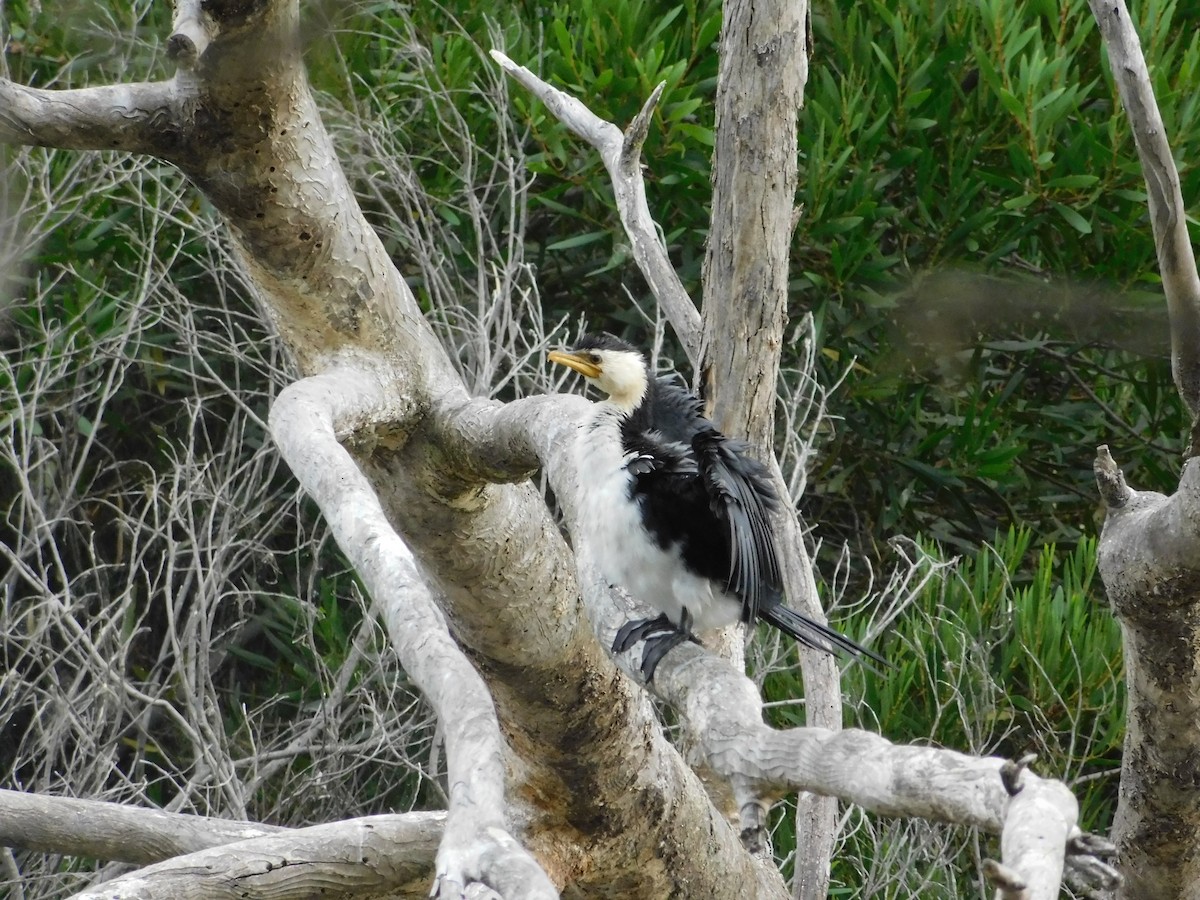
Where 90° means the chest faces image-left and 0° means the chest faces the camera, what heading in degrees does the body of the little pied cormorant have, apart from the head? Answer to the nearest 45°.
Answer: approximately 90°

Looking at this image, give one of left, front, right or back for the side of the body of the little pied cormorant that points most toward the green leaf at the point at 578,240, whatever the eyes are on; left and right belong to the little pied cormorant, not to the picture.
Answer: right
